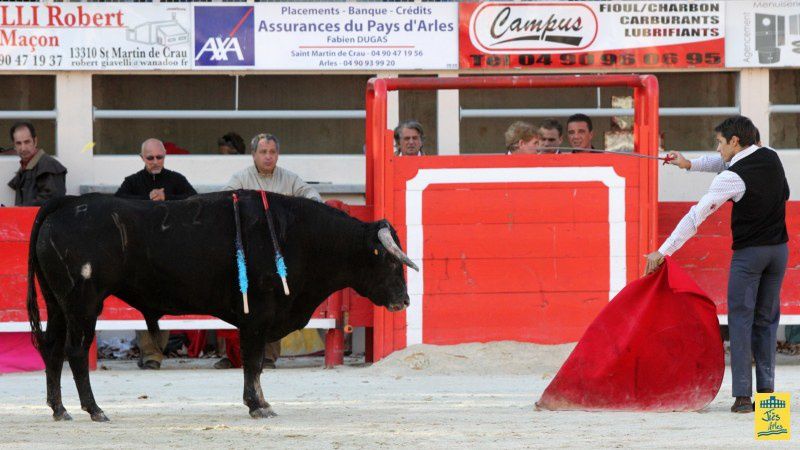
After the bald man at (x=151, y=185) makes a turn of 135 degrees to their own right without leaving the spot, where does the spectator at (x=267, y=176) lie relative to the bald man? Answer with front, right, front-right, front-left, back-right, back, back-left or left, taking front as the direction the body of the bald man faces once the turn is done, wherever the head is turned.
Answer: back

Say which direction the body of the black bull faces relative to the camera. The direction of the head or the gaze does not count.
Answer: to the viewer's right

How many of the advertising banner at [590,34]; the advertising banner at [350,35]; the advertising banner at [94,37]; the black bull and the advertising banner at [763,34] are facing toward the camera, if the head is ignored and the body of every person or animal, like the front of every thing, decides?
4

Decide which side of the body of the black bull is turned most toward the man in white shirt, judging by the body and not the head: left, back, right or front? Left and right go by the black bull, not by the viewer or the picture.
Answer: front

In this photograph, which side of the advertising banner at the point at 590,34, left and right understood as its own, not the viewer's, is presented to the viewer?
front

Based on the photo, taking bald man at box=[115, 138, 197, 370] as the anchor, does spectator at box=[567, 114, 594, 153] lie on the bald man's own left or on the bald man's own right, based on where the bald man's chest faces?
on the bald man's own left

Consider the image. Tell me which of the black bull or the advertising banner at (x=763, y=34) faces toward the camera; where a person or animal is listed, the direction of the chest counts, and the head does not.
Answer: the advertising banner

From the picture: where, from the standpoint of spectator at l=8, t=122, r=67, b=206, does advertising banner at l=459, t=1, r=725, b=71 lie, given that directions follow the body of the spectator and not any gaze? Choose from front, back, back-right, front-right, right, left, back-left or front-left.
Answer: back-left

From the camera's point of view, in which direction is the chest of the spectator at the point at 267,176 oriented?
toward the camera

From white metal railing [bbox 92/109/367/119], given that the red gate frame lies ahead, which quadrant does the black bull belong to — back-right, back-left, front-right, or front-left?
front-right

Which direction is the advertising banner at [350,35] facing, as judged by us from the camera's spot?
facing the viewer

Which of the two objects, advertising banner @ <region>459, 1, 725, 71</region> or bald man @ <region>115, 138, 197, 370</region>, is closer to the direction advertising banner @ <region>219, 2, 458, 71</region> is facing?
the bald man

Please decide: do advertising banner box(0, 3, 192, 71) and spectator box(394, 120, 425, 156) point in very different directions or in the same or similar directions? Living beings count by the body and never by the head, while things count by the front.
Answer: same or similar directions

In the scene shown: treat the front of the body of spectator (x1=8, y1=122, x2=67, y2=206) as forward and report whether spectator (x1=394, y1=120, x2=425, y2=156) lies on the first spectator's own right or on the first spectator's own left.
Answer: on the first spectator's own left

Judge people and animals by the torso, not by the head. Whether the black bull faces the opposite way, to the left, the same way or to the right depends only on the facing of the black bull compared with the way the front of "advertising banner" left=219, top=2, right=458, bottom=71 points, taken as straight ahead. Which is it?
to the left

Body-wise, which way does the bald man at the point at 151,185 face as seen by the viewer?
toward the camera
